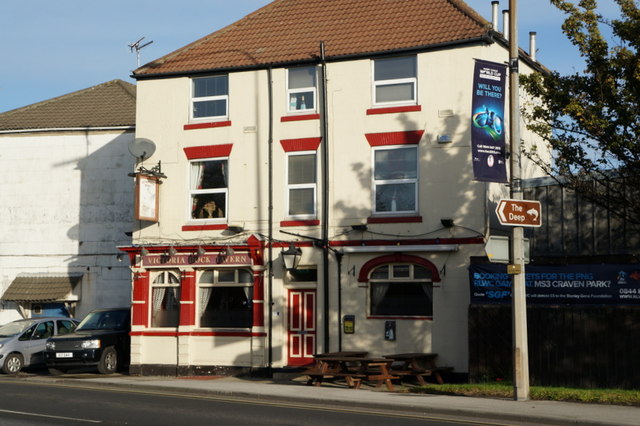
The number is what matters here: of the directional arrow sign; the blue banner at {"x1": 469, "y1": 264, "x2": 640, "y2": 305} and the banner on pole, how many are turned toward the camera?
3

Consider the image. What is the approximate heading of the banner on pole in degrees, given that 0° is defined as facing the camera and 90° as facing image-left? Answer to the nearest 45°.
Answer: approximately 0°

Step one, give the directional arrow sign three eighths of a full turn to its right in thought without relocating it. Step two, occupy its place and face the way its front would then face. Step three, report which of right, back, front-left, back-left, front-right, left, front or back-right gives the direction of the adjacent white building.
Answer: front

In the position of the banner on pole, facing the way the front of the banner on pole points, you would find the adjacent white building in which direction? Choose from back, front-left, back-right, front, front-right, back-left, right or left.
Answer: back-right

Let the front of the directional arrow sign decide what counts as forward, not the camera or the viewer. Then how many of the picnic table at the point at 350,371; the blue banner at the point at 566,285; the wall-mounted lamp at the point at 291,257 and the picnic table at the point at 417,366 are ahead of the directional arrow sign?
0

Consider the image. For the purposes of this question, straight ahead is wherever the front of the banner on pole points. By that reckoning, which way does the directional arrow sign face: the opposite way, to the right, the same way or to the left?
the same way

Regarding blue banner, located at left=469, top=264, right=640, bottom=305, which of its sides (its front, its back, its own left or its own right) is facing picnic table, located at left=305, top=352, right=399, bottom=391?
right

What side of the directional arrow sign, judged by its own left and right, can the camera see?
front

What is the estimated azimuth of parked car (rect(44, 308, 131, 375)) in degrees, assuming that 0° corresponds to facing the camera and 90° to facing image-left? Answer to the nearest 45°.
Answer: approximately 45°

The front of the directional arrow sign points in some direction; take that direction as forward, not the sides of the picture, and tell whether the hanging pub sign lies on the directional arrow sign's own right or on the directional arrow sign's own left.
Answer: on the directional arrow sign's own right

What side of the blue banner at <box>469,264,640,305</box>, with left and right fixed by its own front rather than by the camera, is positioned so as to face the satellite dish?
right

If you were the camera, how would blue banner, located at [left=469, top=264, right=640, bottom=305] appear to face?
facing the viewer

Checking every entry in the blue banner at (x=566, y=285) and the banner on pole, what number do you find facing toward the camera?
2

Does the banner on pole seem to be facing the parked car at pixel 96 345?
no

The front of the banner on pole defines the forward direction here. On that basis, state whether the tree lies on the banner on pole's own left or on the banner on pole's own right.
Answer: on the banner on pole's own left

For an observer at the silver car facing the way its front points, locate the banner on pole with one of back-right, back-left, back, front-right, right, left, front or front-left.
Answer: left

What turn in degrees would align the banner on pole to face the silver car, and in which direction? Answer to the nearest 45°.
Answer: approximately 135° to its right
